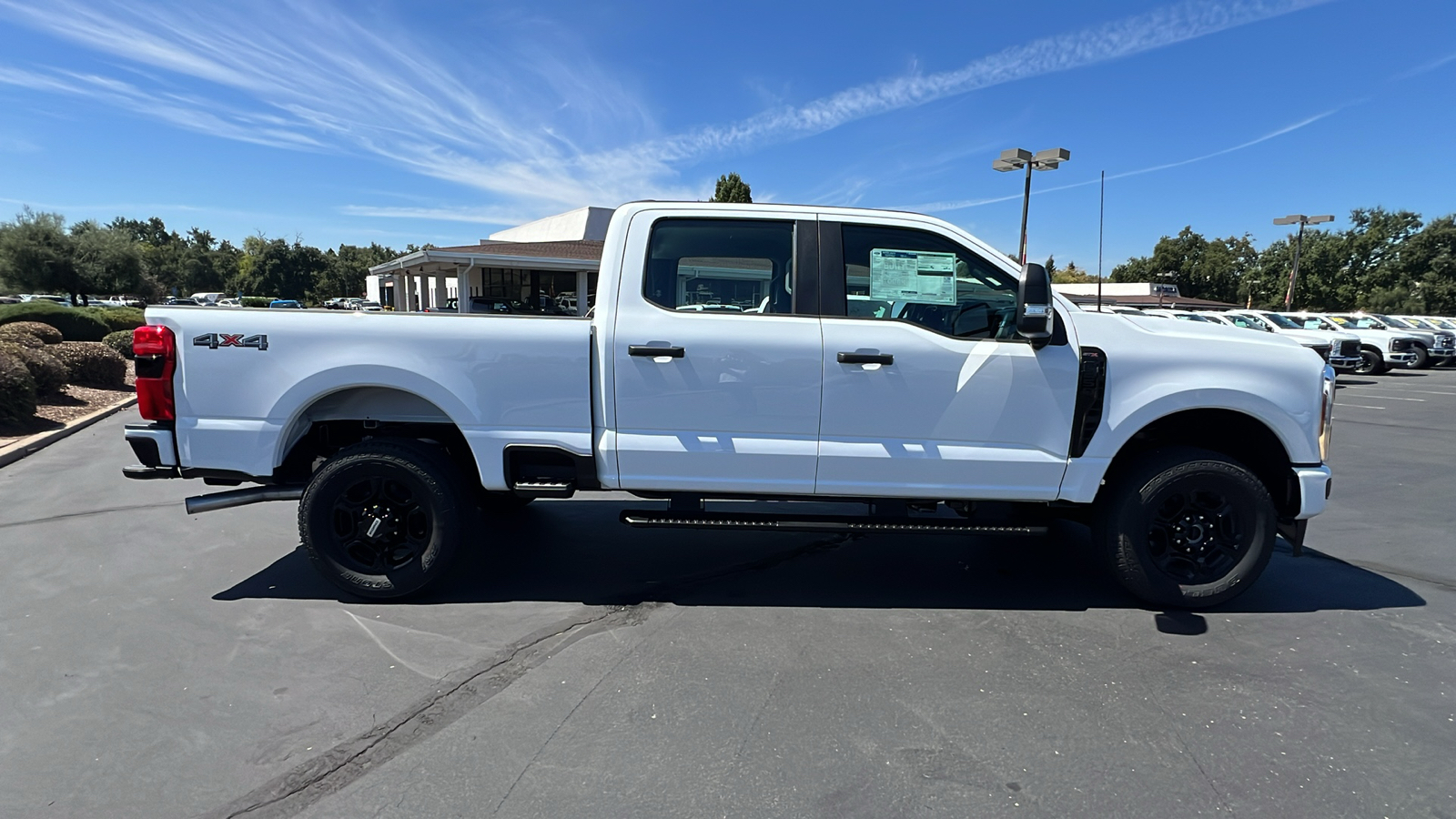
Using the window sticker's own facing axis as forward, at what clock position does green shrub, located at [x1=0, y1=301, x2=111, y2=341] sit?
The green shrub is roughly at 4 o'clock from the window sticker.

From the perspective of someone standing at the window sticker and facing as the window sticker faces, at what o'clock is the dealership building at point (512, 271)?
The dealership building is roughly at 5 o'clock from the window sticker.

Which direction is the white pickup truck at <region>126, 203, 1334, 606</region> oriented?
to the viewer's right

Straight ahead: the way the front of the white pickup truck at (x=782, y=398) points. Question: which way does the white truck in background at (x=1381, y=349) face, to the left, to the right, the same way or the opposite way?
to the right

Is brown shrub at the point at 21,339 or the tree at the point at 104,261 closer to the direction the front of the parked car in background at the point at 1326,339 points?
the brown shrub

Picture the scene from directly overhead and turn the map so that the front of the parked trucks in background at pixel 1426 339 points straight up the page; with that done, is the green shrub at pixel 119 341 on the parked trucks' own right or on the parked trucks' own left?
on the parked trucks' own right

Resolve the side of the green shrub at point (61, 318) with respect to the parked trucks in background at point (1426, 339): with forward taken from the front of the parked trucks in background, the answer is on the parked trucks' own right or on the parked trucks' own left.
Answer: on the parked trucks' own right

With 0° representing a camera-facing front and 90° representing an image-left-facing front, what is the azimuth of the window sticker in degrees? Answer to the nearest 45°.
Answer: approximately 0°

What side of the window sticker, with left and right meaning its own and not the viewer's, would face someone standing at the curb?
right

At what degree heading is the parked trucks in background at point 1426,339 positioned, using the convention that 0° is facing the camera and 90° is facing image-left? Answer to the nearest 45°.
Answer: approximately 315°

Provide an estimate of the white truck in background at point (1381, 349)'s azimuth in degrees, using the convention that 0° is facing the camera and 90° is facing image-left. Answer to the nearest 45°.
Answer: approximately 315°

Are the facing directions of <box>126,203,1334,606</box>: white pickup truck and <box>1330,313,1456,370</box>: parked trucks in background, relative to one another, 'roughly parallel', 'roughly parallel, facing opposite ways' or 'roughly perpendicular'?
roughly perpendicular
